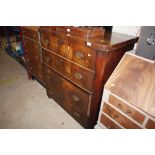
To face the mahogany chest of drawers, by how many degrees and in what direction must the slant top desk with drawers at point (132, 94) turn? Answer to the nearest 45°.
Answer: approximately 45° to its right

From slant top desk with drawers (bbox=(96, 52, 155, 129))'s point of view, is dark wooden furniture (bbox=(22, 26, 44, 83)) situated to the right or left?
on its right

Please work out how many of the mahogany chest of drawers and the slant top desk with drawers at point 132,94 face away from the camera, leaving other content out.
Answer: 0

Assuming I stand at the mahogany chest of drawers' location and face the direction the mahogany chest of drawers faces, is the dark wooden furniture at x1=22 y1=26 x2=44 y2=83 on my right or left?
on my right

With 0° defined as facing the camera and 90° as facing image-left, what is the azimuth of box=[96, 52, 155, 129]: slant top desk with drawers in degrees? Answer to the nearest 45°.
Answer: approximately 45°

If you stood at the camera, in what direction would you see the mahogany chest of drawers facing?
facing the viewer and to the left of the viewer

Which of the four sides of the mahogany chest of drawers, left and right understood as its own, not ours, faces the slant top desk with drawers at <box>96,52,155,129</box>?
left
